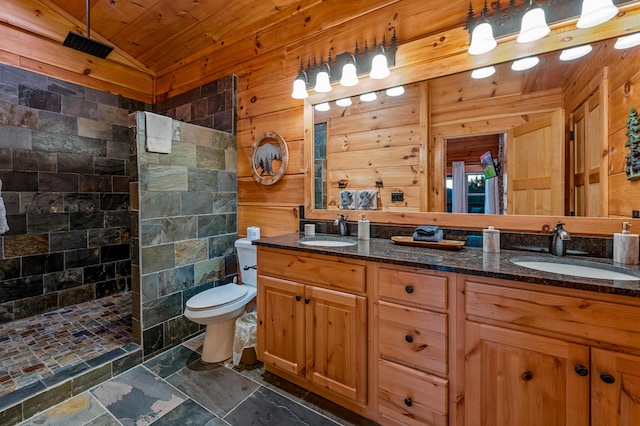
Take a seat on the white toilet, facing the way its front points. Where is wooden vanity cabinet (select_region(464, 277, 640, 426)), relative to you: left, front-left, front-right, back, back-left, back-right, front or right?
left

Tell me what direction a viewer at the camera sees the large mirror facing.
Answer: facing the viewer and to the left of the viewer

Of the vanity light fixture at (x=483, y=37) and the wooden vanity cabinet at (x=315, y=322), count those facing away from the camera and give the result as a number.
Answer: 0

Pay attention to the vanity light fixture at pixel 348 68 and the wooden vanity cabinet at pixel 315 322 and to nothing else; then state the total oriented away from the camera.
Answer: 0

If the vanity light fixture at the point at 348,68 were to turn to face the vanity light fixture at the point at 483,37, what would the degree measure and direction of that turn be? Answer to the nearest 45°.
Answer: approximately 90° to its left

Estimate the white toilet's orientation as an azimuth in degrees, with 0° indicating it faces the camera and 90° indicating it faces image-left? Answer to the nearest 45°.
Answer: approximately 45°

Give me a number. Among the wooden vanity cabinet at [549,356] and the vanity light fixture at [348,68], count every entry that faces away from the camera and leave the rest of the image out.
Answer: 0

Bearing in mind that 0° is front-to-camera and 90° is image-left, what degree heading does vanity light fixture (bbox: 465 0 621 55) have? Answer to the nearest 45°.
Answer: approximately 45°
